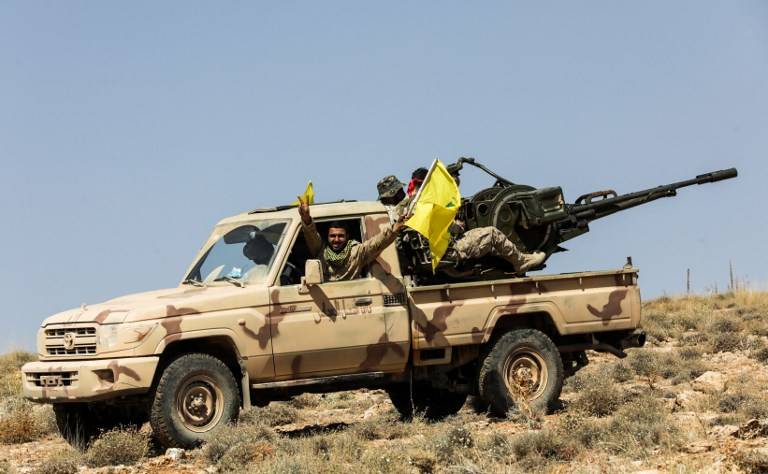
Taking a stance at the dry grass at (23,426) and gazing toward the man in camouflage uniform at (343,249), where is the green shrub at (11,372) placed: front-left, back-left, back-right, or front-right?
back-left

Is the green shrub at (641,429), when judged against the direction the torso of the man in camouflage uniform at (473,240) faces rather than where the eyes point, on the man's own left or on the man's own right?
on the man's own right

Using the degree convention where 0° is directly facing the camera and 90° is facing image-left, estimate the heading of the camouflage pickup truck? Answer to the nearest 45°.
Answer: approximately 45°

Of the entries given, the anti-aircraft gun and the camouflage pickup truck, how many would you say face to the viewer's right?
1

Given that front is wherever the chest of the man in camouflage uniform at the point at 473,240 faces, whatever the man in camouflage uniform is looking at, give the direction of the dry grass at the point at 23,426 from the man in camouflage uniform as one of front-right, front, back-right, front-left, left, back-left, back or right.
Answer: back

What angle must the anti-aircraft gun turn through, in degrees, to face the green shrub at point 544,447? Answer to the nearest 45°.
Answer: approximately 90° to its right

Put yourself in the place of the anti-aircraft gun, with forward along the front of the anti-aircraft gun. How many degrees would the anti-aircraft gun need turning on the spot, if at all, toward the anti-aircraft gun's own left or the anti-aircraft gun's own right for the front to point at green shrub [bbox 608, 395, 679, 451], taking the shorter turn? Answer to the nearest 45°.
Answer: approximately 90° to the anti-aircraft gun's own right

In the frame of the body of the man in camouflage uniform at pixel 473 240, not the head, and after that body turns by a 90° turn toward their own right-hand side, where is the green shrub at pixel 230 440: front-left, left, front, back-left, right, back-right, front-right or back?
front-right

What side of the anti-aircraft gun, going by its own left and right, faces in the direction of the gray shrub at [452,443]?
right

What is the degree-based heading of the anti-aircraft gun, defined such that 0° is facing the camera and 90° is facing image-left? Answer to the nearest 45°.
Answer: approximately 270°

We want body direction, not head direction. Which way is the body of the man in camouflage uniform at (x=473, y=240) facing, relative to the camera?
to the viewer's right

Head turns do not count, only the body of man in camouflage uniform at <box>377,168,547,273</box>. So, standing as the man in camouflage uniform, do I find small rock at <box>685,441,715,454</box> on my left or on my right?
on my right
